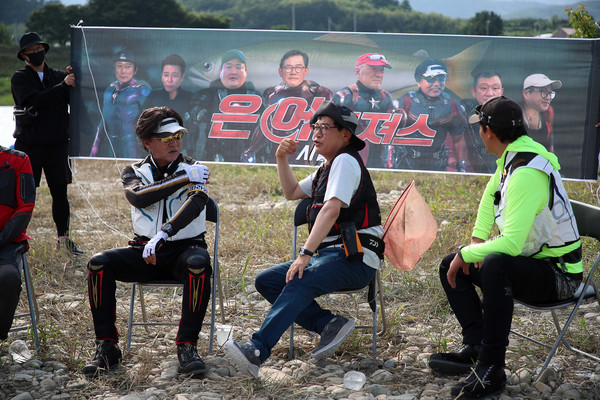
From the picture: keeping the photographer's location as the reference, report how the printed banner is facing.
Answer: facing the viewer

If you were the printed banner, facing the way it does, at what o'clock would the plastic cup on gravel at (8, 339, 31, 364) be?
The plastic cup on gravel is roughly at 1 o'clock from the printed banner.

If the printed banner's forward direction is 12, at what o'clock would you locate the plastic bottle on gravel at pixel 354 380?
The plastic bottle on gravel is roughly at 12 o'clock from the printed banner.

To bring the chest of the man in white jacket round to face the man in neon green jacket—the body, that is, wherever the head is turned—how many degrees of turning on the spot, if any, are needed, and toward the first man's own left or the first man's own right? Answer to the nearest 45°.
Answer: approximately 45° to the first man's own left

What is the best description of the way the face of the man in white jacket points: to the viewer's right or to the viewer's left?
to the viewer's right

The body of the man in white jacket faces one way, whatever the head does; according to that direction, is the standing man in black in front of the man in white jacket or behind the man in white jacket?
behind

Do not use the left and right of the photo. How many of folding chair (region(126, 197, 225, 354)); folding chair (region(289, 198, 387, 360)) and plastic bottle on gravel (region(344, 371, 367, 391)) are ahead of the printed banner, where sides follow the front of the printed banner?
3

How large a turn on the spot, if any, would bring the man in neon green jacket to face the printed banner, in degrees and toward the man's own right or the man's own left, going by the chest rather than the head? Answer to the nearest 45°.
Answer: approximately 45° to the man's own right

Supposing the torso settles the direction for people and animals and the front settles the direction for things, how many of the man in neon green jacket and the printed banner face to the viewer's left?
1

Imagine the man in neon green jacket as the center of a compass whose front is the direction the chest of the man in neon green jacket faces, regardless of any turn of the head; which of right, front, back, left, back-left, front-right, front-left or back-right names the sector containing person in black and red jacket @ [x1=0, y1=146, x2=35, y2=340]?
front

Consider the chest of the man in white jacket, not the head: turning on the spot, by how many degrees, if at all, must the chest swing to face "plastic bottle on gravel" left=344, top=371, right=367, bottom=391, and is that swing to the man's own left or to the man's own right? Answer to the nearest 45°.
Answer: approximately 45° to the man's own left

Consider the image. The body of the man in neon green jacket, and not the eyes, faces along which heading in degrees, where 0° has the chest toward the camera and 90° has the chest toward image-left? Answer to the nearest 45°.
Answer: approximately 90°

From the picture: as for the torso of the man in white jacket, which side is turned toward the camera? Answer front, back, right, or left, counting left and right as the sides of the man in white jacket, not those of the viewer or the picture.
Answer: front

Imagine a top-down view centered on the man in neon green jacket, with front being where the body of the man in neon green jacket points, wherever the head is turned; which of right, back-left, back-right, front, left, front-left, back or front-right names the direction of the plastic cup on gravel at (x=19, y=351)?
front

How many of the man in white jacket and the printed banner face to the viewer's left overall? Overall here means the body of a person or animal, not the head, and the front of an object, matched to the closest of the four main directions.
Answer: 0
